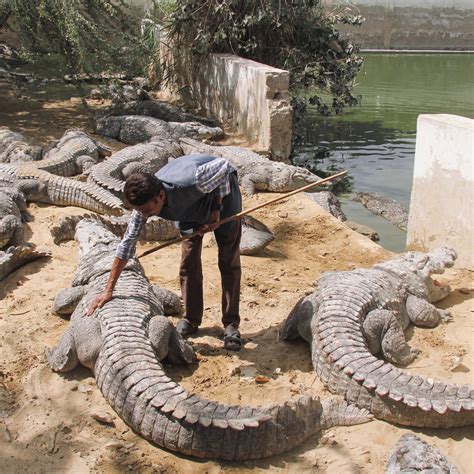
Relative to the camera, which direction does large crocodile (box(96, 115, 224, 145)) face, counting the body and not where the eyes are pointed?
to the viewer's right

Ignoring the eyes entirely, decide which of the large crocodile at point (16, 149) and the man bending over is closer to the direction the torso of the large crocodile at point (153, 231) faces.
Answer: the man bending over

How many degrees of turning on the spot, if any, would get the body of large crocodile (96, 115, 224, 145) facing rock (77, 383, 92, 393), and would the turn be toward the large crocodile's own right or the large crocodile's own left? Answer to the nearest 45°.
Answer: approximately 90° to the large crocodile's own right

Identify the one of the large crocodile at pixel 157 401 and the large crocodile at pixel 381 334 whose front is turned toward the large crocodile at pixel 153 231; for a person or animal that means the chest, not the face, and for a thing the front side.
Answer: the large crocodile at pixel 157 401

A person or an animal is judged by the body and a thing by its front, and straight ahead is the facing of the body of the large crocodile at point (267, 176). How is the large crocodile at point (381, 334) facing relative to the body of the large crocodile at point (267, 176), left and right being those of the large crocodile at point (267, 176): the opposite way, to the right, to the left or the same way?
to the left

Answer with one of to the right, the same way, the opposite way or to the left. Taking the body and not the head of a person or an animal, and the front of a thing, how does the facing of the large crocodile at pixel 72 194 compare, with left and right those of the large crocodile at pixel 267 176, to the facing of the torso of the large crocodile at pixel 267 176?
the opposite way

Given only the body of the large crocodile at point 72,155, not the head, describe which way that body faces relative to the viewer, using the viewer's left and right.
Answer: facing away from the viewer and to the right of the viewer

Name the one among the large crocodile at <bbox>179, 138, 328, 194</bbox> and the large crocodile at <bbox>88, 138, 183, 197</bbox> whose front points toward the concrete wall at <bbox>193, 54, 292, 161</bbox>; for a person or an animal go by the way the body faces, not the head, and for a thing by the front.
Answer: the large crocodile at <bbox>88, 138, 183, 197</bbox>

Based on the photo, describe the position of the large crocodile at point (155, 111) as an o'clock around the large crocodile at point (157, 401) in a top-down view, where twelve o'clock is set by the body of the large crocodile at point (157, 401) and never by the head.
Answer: the large crocodile at point (155, 111) is roughly at 12 o'clock from the large crocodile at point (157, 401).

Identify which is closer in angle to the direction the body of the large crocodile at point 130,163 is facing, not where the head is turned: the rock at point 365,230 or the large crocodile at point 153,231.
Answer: the rock

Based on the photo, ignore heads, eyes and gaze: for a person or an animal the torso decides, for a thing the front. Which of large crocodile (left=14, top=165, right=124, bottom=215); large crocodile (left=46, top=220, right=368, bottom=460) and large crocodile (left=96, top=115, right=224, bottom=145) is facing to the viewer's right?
large crocodile (left=96, top=115, right=224, bottom=145)

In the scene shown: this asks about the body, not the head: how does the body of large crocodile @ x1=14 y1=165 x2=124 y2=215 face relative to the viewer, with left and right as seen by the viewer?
facing away from the viewer and to the left of the viewer

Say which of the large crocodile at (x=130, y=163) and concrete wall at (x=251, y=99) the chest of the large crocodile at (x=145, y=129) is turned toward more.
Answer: the concrete wall

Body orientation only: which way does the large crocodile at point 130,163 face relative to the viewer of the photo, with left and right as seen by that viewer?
facing away from the viewer and to the right of the viewer
